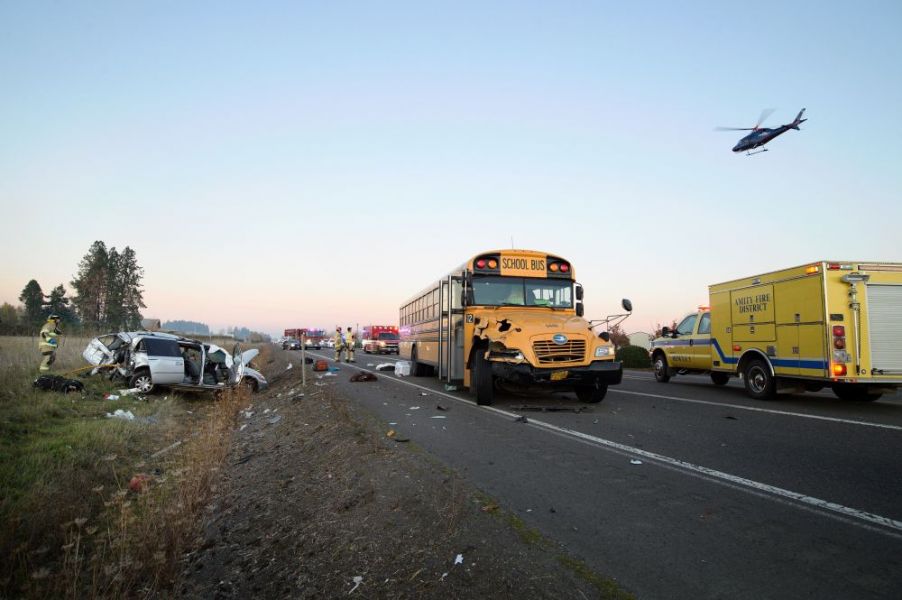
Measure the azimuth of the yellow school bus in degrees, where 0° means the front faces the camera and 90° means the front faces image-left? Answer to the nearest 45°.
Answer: approximately 315°

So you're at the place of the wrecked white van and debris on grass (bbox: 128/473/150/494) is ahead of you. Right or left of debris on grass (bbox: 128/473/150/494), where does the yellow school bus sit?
left

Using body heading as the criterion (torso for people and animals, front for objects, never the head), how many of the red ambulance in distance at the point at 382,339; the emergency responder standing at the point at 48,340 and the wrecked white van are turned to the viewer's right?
2

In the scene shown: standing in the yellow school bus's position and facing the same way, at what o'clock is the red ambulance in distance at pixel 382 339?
The red ambulance in distance is roughly at 7 o'clock from the yellow school bus.

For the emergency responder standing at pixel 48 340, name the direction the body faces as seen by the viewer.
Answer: to the viewer's right

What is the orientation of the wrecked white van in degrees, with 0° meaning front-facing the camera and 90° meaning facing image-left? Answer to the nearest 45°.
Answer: approximately 270°

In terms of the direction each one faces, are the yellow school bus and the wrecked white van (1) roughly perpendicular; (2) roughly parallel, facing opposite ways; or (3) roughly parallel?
roughly perpendicular

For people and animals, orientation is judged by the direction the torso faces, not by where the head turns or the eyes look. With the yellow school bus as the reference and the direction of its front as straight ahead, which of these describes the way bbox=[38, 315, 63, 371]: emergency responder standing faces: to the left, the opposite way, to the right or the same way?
to the left

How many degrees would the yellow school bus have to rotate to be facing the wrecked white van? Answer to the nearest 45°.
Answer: approximately 135° to its right

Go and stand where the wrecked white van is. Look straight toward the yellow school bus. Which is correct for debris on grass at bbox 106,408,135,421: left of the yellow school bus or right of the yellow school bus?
right

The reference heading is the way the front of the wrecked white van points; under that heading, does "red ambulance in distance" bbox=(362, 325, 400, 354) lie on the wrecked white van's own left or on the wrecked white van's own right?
on the wrecked white van's own left

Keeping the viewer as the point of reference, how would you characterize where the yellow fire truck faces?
facing away from the viewer and to the left of the viewer

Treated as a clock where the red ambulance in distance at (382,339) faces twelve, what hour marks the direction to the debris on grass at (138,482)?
The debris on grass is roughly at 12 o'clock from the red ambulance in distance.

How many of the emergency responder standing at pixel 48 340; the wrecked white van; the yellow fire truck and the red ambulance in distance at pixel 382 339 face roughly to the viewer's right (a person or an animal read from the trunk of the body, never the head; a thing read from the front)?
2
